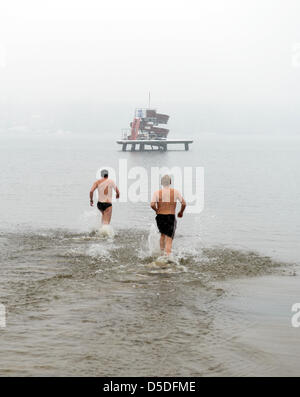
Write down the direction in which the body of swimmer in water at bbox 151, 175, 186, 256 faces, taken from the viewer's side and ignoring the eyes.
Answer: away from the camera

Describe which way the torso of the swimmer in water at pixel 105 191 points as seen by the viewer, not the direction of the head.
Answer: away from the camera

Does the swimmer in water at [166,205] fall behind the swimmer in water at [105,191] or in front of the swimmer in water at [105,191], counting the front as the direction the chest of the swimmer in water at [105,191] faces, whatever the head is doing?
behind

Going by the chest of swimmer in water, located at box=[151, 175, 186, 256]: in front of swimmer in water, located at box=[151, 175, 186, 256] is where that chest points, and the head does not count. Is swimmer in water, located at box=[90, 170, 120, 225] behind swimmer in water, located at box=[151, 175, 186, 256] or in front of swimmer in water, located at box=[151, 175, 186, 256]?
in front

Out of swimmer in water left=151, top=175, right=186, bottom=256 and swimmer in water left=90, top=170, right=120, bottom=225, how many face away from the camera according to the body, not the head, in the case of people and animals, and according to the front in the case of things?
2
